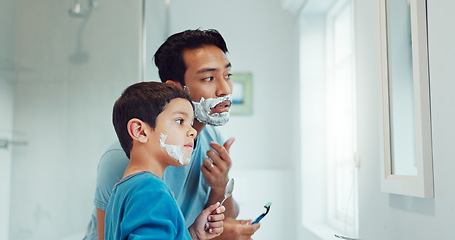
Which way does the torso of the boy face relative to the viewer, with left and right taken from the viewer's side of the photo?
facing to the right of the viewer

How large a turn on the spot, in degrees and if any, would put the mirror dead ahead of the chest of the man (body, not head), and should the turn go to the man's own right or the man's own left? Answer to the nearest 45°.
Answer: approximately 45° to the man's own left

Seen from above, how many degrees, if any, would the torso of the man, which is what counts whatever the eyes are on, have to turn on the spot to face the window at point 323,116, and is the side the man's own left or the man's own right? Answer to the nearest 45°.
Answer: approximately 90° to the man's own left

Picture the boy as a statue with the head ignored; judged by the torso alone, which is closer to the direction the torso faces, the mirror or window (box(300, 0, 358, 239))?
the mirror

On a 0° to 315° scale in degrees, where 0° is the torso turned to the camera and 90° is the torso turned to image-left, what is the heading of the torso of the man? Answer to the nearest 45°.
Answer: approximately 315°

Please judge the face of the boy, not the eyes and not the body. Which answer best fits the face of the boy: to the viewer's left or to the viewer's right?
to the viewer's right

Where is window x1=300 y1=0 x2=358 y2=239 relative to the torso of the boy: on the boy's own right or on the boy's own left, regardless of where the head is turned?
on the boy's own left

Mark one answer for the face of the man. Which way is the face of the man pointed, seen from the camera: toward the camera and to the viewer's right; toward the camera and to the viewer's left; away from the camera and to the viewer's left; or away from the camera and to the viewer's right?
toward the camera and to the viewer's right

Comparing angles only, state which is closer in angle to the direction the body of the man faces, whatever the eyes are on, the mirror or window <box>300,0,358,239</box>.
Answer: the mirror
